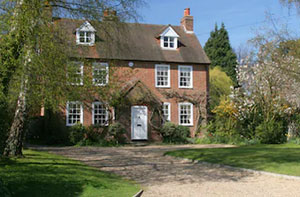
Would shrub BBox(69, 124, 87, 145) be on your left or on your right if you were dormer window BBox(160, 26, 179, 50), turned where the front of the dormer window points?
on your right

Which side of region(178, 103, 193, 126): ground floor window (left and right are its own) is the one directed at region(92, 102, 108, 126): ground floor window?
right

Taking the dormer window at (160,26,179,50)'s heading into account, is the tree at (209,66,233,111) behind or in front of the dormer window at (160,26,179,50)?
behind

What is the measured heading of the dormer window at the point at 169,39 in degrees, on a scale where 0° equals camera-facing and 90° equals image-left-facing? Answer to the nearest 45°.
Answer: approximately 0°

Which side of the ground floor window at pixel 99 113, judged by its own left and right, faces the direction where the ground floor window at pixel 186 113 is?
left

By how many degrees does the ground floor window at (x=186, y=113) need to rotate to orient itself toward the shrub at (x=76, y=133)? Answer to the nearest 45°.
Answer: approximately 45° to its right
